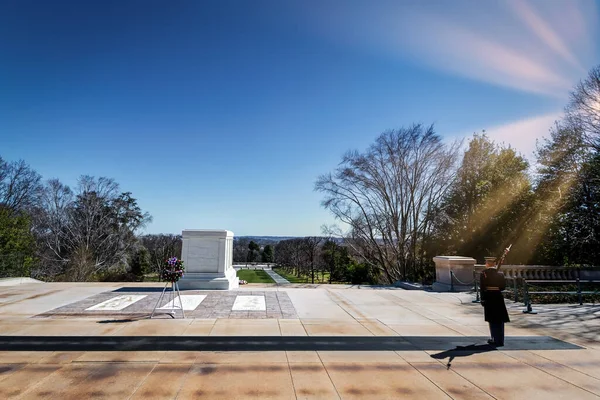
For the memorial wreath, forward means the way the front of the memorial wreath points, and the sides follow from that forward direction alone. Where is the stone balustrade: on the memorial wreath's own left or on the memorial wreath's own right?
on the memorial wreath's own left

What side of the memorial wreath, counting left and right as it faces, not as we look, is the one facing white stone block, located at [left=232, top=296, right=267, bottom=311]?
left

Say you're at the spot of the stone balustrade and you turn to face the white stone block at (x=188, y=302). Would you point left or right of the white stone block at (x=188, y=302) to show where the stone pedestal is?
right

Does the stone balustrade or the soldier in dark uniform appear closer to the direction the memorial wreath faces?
the soldier in dark uniform

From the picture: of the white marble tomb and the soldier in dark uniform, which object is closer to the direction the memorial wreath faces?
the soldier in dark uniform

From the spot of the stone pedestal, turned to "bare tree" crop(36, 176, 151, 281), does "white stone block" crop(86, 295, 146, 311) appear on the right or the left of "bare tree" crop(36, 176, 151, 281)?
left

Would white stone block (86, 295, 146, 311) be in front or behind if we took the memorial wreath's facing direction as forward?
behind

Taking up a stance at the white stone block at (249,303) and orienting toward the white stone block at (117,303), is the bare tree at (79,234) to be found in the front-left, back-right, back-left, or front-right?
front-right

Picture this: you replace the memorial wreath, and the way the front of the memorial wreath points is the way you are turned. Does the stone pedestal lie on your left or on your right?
on your left

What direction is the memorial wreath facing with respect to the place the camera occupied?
facing the viewer

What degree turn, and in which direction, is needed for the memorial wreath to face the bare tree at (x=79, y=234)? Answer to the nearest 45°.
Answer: approximately 180°

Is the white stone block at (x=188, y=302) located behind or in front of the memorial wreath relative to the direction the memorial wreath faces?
behind

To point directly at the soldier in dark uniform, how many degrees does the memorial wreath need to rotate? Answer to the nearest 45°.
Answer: approximately 45° to its left
